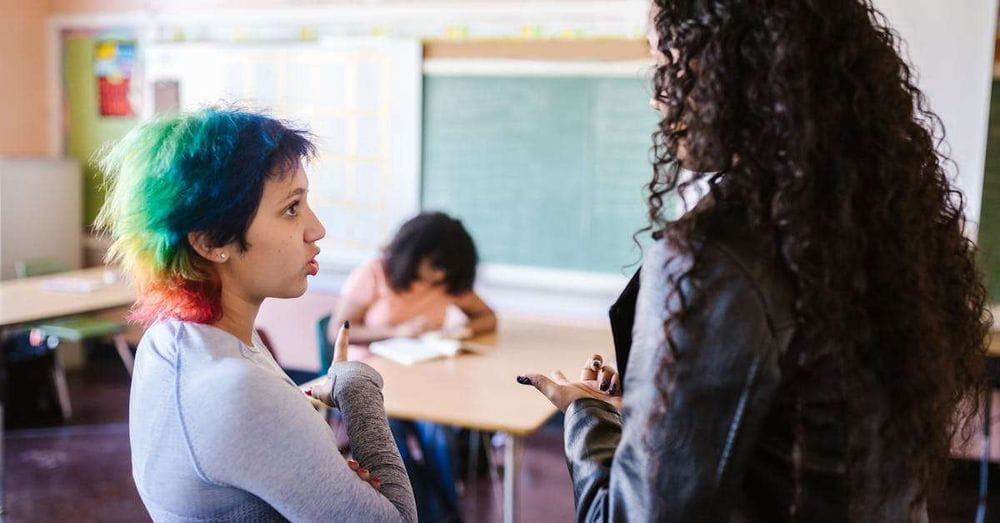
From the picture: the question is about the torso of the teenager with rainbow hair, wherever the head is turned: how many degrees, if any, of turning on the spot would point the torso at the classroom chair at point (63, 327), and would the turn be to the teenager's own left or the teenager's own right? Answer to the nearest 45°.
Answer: approximately 90° to the teenager's own left

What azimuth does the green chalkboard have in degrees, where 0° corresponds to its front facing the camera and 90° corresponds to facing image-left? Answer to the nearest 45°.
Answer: approximately 0°

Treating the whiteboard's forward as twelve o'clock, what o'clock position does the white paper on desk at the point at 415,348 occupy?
The white paper on desk is roughly at 12 o'clock from the whiteboard.

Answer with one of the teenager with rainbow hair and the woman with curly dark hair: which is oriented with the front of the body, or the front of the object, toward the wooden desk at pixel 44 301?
the woman with curly dark hair

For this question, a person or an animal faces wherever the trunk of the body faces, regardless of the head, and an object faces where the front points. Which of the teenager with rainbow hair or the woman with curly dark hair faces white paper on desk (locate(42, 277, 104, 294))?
the woman with curly dark hair

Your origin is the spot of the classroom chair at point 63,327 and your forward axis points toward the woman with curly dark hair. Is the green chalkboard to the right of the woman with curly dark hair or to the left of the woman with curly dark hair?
left

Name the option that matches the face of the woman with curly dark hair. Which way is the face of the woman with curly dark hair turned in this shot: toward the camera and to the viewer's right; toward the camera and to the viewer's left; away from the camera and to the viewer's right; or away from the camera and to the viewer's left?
away from the camera and to the viewer's left

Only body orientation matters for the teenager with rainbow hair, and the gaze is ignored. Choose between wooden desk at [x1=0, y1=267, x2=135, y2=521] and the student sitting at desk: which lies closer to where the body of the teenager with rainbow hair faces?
the student sitting at desk

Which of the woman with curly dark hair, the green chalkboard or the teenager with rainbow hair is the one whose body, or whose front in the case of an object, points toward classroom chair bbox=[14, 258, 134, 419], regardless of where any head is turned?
the woman with curly dark hair

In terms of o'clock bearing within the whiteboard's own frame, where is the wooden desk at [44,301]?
The wooden desk is roughly at 2 o'clock from the whiteboard.
